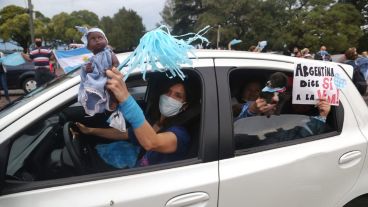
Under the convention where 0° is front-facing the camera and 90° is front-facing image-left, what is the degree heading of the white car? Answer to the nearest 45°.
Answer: approximately 90°

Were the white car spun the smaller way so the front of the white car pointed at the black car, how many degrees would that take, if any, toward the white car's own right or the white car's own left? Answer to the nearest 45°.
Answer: approximately 45° to the white car's own right

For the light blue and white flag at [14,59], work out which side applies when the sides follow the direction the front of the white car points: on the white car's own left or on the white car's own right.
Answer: on the white car's own right

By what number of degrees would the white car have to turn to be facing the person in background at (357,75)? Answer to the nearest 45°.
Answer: approximately 135° to its right

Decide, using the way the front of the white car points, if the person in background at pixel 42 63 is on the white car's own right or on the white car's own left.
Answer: on the white car's own right

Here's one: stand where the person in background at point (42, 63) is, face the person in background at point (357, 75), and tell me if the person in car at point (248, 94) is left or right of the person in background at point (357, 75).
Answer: right
